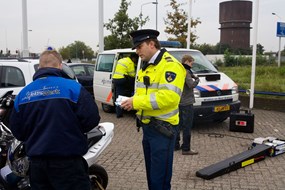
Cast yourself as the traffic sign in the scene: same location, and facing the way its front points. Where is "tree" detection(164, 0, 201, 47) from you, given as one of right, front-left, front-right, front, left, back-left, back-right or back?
back-right

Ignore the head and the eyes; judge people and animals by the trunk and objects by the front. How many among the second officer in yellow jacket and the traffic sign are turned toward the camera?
1

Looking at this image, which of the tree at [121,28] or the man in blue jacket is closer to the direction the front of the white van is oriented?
the man in blue jacket

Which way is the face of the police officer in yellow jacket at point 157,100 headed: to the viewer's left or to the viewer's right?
to the viewer's left

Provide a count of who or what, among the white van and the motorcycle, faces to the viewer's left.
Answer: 1

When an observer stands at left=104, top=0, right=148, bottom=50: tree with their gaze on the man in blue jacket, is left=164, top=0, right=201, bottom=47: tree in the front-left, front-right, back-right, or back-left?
back-left

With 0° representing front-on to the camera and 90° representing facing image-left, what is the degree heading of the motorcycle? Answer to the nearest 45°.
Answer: approximately 90°

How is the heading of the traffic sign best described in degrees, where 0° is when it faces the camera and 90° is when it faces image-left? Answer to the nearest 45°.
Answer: approximately 0°

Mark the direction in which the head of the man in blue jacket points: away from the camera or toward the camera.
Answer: away from the camera
